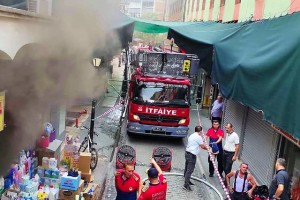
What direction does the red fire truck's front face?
toward the camera

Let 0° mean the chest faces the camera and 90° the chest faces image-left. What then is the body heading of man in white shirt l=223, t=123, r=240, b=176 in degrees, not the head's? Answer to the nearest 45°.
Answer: approximately 45°

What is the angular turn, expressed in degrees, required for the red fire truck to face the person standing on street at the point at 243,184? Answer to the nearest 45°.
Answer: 0° — it already faces them

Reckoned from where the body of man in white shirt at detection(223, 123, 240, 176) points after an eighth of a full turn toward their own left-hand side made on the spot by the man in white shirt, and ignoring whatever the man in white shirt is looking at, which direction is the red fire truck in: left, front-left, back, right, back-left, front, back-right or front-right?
back-right

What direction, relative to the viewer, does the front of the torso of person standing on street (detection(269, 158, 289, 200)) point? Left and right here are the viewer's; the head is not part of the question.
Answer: facing to the left of the viewer

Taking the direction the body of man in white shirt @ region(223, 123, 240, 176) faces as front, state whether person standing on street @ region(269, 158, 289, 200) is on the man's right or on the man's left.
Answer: on the man's left
